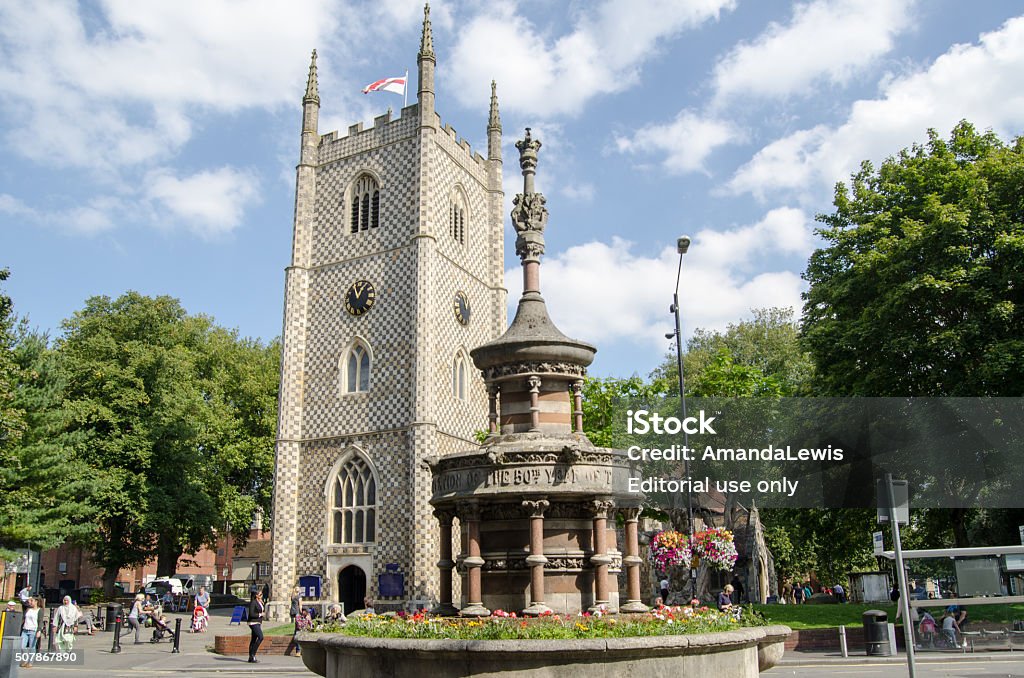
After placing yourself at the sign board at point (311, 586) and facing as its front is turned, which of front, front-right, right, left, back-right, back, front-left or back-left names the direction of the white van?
back-right

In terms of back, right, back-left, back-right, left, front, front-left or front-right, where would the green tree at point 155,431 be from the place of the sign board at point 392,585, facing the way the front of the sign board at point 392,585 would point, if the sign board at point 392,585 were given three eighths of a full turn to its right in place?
front

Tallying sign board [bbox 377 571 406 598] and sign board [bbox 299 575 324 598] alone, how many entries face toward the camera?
2

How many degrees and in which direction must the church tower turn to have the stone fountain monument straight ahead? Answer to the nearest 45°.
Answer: approximately 45° to its left

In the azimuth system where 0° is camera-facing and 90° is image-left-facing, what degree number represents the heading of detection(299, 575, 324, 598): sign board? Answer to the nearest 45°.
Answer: approximately 0°

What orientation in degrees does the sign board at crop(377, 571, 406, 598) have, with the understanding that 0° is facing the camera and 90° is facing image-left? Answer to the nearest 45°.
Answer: approximately 0°

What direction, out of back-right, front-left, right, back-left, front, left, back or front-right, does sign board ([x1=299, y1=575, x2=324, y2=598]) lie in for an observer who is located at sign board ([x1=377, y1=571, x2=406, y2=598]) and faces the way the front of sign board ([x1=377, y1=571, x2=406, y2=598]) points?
back-right

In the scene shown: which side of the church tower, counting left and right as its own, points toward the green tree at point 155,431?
right
